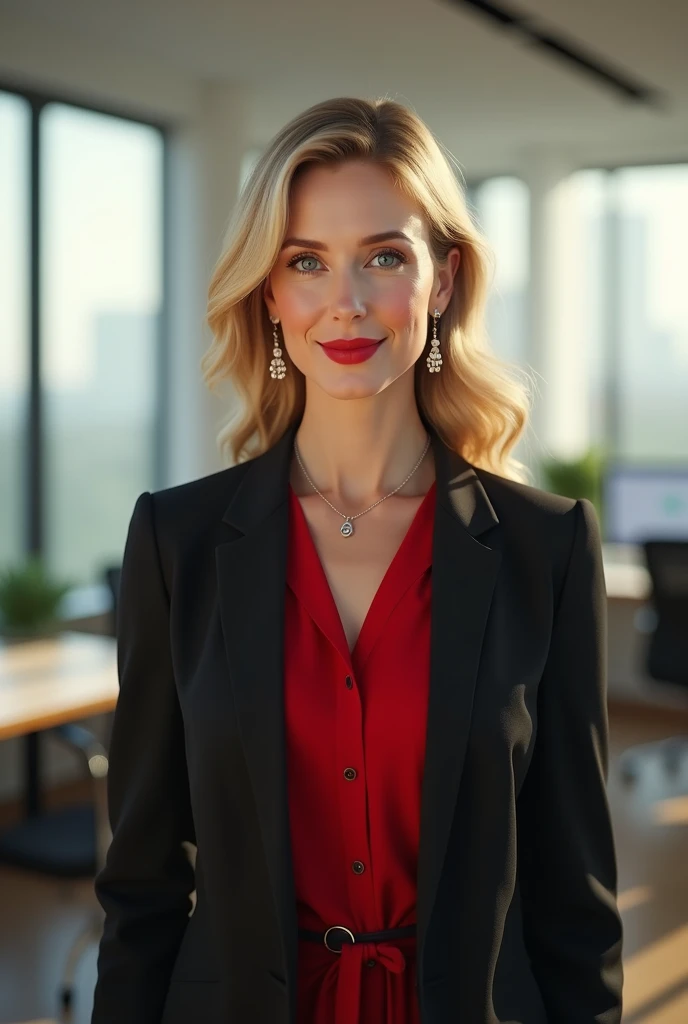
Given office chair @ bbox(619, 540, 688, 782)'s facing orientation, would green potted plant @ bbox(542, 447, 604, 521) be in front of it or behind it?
in front

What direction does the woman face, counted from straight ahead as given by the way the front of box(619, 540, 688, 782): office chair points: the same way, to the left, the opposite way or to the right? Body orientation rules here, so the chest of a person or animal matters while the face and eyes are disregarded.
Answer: the opposite way

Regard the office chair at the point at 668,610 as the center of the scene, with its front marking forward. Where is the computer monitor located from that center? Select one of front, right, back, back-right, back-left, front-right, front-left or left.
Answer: front

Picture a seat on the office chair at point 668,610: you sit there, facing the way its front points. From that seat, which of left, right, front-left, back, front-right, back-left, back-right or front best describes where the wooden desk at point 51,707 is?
back-left

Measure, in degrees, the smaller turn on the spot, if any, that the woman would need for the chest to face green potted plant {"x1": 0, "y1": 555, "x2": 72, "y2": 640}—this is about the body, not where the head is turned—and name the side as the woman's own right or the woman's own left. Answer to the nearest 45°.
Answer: approximately 135° to the woman's own right

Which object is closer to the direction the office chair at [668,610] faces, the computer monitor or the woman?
the computer monitor

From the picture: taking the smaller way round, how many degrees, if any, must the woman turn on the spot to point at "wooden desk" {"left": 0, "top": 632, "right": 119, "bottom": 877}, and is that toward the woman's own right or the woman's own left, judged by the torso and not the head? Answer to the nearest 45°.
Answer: approximately 135° to the woman's own right

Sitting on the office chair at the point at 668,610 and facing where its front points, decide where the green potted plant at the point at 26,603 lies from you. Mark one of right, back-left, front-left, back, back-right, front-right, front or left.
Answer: back-left

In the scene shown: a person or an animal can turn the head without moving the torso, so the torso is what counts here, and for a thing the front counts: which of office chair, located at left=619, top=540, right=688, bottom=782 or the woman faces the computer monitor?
the office chair

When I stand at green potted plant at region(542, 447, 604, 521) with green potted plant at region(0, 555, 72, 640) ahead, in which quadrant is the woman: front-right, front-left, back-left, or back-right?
front-left

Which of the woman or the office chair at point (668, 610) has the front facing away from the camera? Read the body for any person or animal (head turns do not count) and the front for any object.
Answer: the office chair

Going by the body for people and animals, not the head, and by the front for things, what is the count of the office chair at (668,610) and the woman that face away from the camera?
1

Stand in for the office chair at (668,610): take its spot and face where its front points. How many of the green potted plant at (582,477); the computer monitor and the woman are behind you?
1

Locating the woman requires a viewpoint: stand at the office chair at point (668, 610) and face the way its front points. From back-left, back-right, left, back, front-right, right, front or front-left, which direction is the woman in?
back

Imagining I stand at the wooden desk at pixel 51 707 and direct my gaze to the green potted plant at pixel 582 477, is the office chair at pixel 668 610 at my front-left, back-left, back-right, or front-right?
front-right

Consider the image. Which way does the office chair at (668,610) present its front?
away from the camera

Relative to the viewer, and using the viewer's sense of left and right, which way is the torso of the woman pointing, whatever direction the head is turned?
facing the viewer

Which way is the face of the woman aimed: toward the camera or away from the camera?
toward the camera
